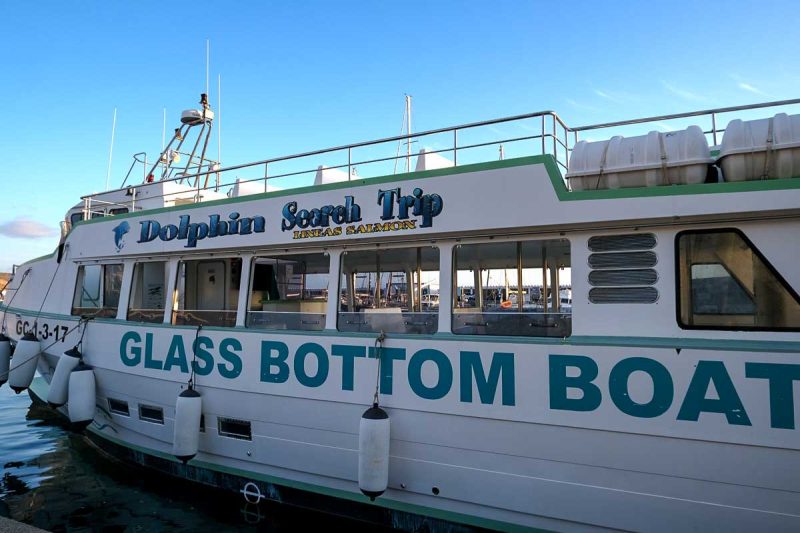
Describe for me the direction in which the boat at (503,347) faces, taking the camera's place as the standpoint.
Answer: facing away from the viewer and to the left of the viewer
